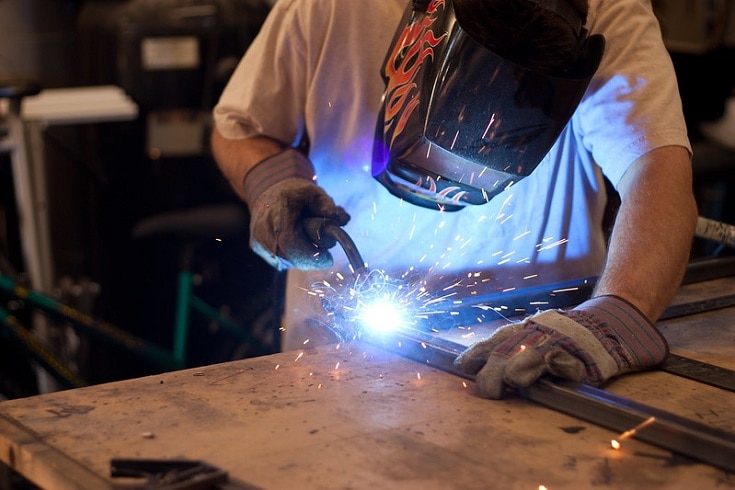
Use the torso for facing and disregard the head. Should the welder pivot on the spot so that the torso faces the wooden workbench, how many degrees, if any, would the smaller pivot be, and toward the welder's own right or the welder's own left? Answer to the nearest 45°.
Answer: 0° — they already face it

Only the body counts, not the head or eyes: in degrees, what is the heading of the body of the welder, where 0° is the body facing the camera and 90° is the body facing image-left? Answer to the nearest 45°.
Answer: approximately 0°

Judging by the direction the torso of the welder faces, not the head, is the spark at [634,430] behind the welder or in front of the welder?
in front

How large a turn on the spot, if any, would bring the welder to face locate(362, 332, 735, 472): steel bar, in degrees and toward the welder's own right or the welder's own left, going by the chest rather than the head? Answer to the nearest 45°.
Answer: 0° — they already face it
